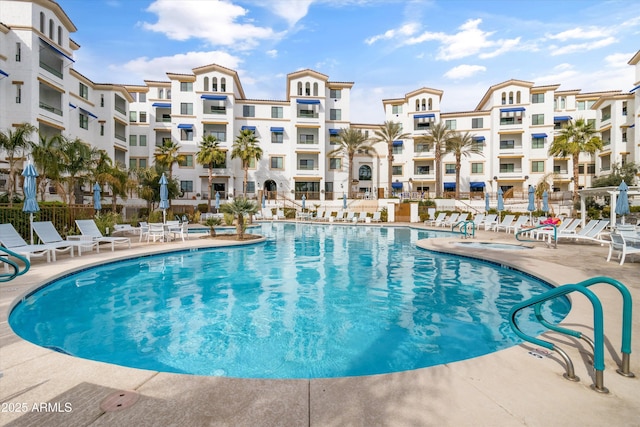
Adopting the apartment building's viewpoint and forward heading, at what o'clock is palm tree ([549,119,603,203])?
The palm tree is roughly at 10 o'clock from the apartment building.

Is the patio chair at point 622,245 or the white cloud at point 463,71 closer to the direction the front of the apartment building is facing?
the patio chair

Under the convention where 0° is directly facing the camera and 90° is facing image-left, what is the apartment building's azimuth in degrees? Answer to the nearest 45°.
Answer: approximately 0°

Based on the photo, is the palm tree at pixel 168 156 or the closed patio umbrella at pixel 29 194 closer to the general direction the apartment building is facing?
the closed patio umbrella

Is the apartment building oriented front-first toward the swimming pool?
yes

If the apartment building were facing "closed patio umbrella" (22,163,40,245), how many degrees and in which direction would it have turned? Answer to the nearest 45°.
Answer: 0° — it already faces it

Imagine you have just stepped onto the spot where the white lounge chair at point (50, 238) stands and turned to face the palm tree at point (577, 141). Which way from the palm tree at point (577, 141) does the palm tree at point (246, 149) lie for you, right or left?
left

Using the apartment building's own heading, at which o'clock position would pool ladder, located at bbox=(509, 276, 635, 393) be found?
The pool ladder is roughly at 12 o'clock from the apartment building.

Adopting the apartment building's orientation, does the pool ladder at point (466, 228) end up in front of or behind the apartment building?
in front
